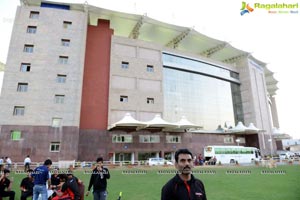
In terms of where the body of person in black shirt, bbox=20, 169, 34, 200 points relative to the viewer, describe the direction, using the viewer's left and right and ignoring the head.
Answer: facing the viewer and to the right of the viewer

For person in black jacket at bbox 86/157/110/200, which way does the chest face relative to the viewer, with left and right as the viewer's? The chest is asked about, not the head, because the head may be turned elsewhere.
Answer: facing the viewer

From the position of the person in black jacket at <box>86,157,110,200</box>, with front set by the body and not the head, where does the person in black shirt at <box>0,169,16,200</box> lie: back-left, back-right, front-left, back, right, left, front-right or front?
back-right

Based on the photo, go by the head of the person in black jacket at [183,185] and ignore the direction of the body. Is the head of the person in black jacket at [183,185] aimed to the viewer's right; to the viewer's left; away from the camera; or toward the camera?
toward the camera

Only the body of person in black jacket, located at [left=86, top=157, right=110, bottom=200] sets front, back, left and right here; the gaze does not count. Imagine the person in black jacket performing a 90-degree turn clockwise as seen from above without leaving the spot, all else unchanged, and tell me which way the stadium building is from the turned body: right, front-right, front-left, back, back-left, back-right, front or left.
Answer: right

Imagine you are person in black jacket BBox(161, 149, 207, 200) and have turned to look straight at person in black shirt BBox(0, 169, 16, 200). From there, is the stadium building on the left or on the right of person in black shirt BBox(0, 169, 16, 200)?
right

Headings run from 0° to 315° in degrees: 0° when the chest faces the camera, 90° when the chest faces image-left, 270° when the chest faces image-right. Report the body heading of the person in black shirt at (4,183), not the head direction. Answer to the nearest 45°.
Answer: approximately 315°
